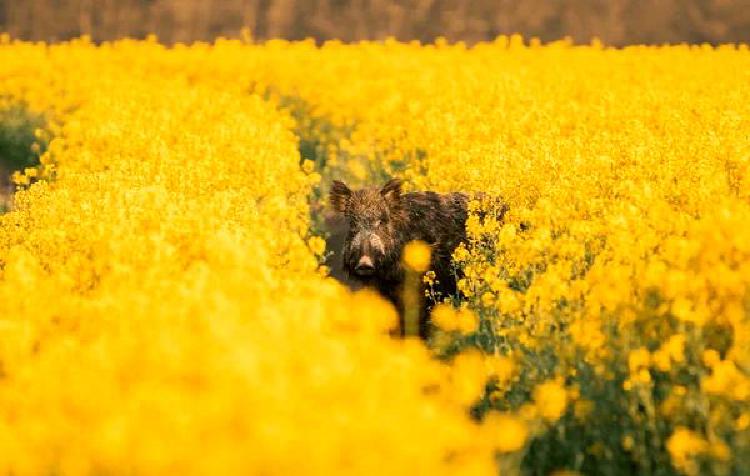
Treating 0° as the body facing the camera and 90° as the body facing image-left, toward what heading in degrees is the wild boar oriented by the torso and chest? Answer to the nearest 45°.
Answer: approximately 45°
